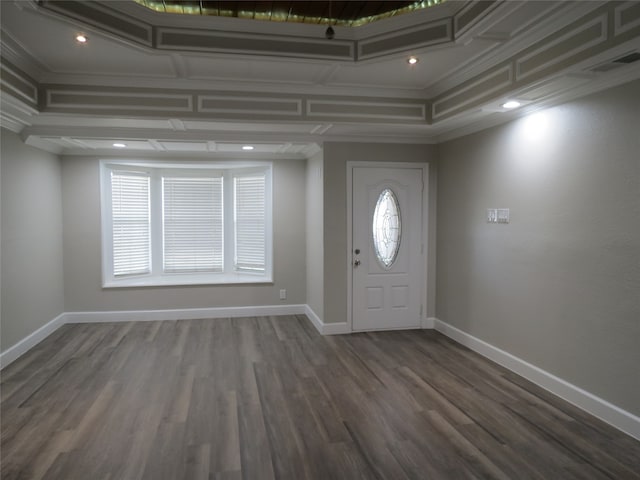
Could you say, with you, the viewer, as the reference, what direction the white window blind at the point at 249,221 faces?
facing the viewer and to the left of the viewer

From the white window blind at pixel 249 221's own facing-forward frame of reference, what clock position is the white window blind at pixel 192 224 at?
the white window blind at pixel 192 224 is roughly at 2 o'clock from the white window blind at pixel 249 221.

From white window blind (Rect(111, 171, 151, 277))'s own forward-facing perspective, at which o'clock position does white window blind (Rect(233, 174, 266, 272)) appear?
white window blind (Rect(233, 174, 266, 272)) is roughly at 11 o'clock from white window blind (Rect(111, 171, 151, 277)).

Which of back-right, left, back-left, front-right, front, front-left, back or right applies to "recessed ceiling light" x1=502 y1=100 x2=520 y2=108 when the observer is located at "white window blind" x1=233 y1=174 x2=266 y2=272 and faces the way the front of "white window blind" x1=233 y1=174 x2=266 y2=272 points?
left

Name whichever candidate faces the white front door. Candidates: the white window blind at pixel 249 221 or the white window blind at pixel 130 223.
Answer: the white window blind at pixel 130 223

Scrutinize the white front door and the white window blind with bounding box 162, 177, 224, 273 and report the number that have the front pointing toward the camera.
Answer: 2

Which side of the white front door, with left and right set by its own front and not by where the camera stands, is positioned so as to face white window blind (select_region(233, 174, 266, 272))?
right

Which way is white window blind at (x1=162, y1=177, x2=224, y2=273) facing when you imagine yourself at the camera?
facing the viewer

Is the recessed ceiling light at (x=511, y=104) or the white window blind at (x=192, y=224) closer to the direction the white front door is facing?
the recessed ceiling light

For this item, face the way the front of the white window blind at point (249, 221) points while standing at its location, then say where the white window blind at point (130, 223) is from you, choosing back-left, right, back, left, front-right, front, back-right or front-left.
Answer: front-right

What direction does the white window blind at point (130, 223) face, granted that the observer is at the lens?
facing the viewer and to the right of the viewer

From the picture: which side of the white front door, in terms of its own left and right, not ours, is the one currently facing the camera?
front

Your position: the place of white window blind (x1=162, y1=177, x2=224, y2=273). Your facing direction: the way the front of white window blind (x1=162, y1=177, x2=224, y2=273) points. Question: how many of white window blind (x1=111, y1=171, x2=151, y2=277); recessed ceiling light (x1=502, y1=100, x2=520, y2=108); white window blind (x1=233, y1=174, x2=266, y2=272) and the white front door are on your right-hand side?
1

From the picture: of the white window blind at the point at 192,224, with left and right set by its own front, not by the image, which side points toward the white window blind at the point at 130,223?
right

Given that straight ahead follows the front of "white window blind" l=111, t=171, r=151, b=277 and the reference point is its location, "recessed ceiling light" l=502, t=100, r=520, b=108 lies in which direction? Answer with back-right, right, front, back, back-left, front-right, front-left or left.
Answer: front
